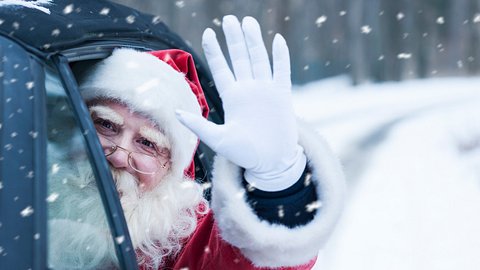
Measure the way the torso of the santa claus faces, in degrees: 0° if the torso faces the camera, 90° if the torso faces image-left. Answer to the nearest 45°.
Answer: approximately 0°
